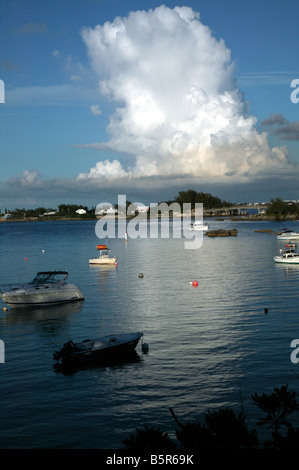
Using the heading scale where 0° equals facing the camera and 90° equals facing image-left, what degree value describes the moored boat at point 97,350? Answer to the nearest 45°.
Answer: approximately 225°
